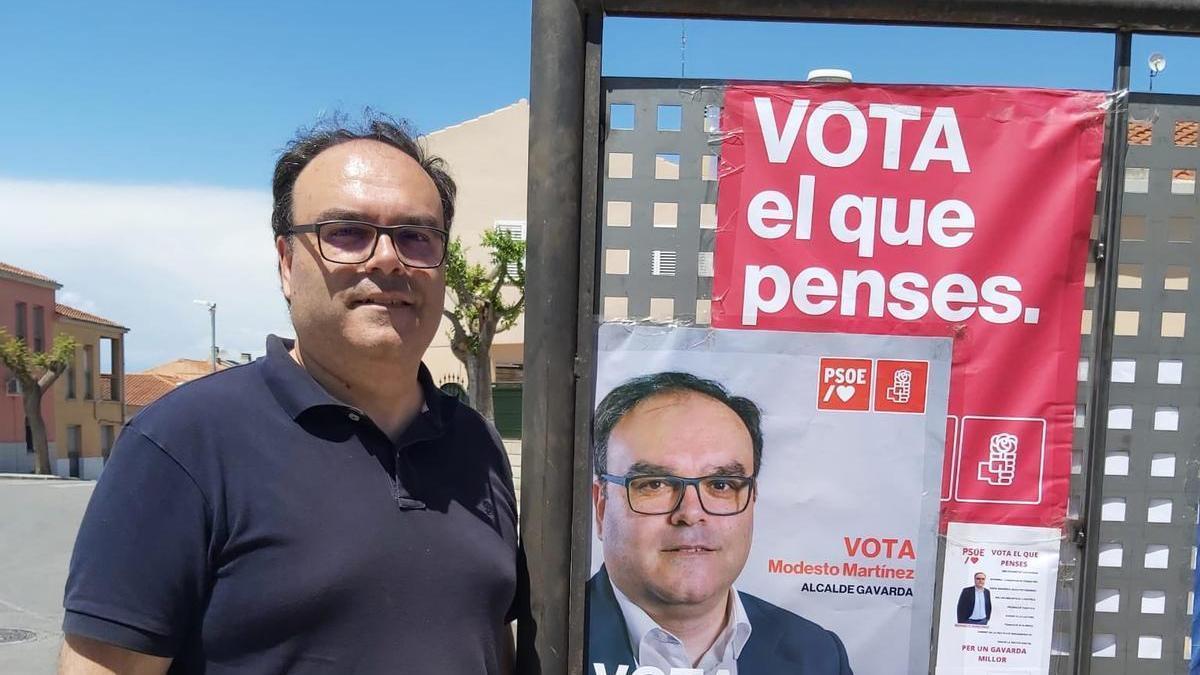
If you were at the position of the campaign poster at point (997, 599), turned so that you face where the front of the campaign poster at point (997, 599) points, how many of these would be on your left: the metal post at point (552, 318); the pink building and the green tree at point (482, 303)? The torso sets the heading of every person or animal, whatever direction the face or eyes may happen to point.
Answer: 0

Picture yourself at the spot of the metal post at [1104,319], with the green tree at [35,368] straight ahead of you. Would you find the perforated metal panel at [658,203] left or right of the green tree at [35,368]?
left

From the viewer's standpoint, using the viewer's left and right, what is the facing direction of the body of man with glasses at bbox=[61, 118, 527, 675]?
facing the viewer and to the right of the viewer

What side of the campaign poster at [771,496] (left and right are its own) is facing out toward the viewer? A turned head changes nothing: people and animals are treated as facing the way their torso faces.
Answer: front

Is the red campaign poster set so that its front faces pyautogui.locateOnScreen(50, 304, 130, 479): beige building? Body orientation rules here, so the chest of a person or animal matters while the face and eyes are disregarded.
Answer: no

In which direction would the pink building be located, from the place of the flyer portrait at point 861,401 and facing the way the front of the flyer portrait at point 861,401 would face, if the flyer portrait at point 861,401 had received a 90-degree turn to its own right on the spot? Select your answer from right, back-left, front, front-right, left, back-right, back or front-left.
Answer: front-right

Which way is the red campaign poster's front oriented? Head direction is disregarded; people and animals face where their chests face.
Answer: toward the camera

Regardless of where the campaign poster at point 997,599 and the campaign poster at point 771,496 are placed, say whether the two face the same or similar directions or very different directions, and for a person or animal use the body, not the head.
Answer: same or similar directions

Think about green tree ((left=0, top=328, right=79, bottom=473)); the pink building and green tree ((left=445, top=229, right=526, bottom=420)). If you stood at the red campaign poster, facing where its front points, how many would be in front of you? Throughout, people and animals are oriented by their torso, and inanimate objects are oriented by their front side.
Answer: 0
